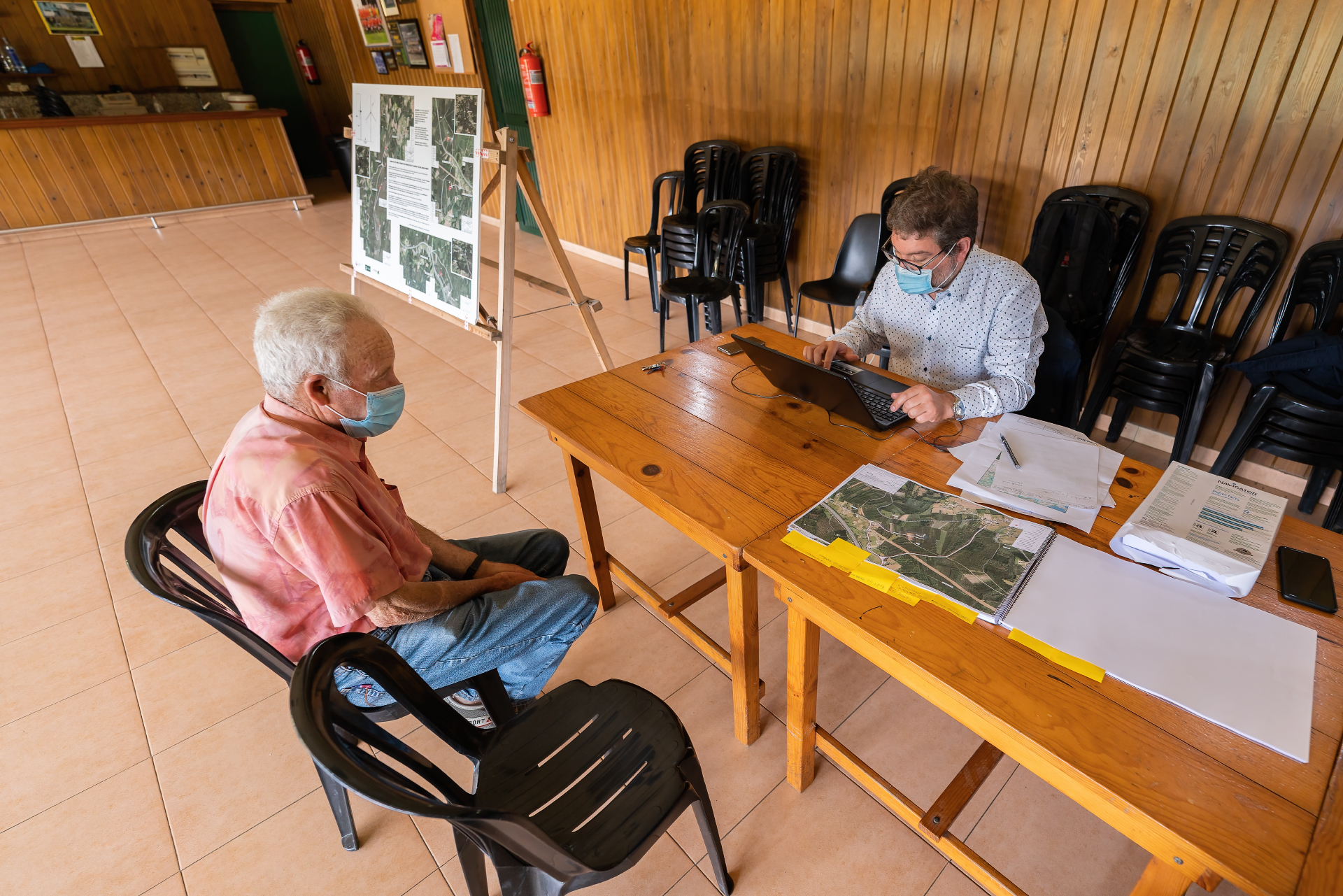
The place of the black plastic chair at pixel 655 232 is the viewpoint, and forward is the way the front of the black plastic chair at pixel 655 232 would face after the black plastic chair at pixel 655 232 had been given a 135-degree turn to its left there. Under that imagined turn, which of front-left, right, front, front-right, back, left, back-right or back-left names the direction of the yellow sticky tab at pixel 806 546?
right

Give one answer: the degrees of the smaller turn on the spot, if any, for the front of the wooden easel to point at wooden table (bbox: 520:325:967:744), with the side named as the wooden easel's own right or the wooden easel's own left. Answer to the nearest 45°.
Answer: approximately 45° to the wooden easel's own left

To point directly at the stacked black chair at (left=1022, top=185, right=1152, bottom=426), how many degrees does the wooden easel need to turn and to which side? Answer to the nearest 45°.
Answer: approximately 135° to its left

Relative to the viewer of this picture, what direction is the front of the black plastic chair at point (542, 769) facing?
facing away from the viewer and to the right of the viewer

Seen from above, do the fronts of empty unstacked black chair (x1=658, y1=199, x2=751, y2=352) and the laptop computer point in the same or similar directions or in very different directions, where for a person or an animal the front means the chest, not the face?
very different directions

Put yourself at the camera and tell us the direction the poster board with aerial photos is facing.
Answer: facing the viewer and to the left of the viewer

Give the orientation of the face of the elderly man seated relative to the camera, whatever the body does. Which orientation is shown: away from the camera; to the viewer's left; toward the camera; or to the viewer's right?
to the viewer's right

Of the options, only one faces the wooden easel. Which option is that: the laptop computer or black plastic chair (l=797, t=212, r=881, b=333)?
the black plastic chair

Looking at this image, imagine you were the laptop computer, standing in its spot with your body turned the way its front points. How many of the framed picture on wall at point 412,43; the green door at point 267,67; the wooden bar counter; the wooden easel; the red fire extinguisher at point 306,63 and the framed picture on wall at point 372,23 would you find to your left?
6

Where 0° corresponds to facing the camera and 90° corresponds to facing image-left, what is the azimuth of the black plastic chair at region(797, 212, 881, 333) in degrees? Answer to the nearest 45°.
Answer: approximately 45°

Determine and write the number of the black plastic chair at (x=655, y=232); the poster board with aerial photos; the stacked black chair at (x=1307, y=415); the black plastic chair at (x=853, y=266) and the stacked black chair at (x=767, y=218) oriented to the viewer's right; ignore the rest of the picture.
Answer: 0

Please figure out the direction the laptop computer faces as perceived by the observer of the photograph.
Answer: facing away from the viewer and to the right of the viewer

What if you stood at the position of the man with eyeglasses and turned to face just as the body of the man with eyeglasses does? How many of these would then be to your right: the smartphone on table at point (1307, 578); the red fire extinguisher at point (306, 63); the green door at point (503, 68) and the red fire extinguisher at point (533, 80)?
3

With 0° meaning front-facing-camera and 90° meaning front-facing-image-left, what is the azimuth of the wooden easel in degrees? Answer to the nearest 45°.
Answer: approximately 45°

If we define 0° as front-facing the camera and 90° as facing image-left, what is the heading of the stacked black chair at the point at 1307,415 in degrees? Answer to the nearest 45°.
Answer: approximately 45°

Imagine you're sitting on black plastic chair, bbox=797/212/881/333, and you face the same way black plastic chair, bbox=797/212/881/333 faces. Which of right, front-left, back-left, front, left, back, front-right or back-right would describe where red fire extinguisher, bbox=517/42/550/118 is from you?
right

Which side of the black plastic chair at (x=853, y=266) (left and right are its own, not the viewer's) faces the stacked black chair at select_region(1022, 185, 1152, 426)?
left

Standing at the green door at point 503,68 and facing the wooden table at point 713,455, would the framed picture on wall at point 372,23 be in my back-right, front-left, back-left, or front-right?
back-right

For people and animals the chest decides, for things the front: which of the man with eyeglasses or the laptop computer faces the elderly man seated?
the man with eyeglasses

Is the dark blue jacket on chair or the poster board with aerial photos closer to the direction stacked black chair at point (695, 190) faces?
the poster board with aerial photos

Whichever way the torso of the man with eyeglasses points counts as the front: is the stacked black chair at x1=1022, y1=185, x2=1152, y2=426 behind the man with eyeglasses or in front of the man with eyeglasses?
behind

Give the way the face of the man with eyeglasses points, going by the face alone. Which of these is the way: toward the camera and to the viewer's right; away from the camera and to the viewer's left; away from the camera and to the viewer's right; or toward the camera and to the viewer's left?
toward the camera and to the viewer's left
